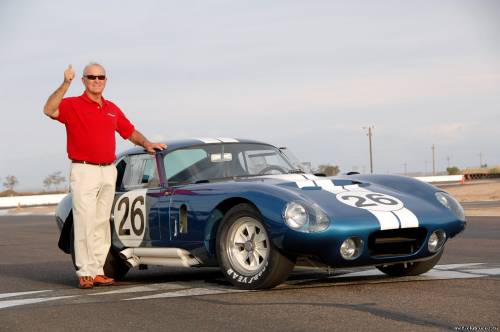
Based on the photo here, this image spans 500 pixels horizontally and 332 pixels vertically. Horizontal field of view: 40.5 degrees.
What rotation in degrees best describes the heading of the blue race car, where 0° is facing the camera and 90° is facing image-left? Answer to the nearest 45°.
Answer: approximately 315°
